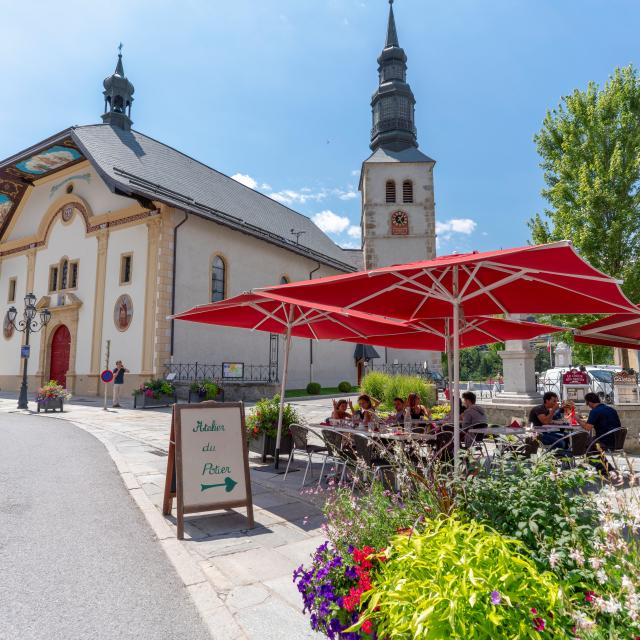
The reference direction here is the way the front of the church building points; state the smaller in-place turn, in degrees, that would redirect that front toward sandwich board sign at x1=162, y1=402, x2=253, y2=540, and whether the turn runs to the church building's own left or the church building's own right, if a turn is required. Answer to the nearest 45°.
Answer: approximately 45° to the church building's own left

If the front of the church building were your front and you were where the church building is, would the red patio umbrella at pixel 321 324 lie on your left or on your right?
on your left

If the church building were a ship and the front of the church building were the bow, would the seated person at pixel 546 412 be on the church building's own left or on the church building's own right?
on the church building's own left

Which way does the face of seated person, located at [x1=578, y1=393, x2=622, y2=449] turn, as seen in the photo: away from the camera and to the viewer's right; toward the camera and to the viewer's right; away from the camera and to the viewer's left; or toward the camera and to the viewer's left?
away from the camera and to the viewer's left

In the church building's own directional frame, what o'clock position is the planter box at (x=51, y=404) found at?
The planter box is roughly at 11 o'clock from the church building.

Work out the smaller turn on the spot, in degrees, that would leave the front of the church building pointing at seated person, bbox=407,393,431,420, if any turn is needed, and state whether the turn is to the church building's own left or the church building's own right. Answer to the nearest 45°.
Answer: approximately 90° to the church building's own left

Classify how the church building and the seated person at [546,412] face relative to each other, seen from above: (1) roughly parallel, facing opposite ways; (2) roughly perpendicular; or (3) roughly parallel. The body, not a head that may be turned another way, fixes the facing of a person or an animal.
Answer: roughly perpendicular
